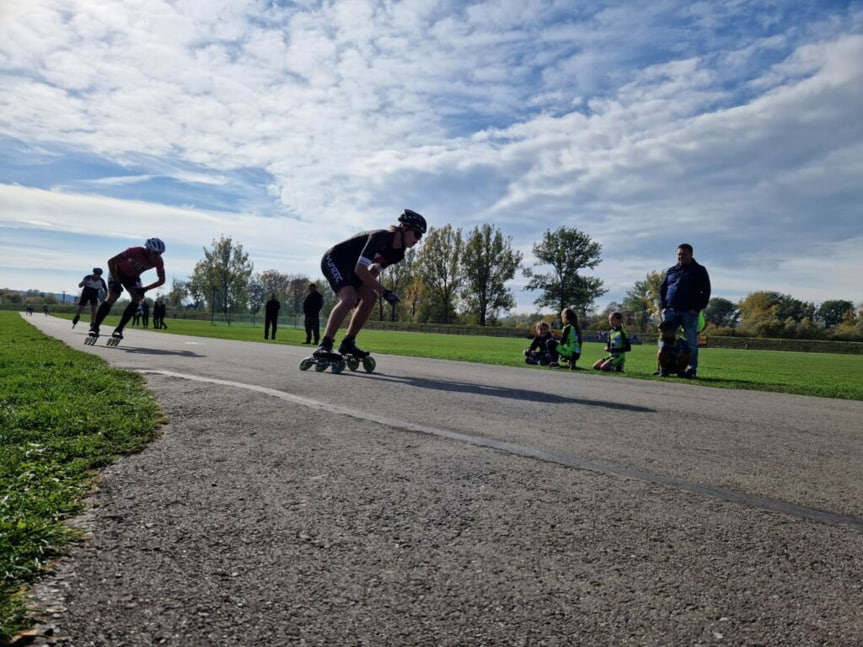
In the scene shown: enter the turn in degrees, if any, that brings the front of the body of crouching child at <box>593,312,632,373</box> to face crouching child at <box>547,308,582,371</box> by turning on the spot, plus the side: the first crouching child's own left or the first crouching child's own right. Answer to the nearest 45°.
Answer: approximately 45° to the first crouching child's own right

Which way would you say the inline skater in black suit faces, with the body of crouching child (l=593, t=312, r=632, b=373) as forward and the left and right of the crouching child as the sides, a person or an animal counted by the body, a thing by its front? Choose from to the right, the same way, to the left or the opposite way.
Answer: the opposite way

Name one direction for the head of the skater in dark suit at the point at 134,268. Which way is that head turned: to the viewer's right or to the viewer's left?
to the viewer's right

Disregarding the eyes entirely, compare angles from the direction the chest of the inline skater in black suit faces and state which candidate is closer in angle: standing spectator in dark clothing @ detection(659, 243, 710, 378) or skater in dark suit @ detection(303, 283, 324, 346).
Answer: the standing spectator in dark clothing

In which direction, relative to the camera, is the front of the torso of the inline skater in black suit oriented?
to the viewer's right

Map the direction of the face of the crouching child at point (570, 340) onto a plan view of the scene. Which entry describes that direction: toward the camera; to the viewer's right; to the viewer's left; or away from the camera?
to the viewer's left

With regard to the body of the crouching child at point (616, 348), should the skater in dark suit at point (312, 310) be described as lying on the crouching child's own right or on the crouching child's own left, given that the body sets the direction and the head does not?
on the crouching child's own right

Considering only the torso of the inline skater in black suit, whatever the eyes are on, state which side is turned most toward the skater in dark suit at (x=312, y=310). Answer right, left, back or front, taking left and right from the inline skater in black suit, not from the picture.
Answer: left

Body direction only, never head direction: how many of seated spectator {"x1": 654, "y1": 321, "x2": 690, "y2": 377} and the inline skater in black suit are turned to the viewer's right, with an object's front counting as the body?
1
